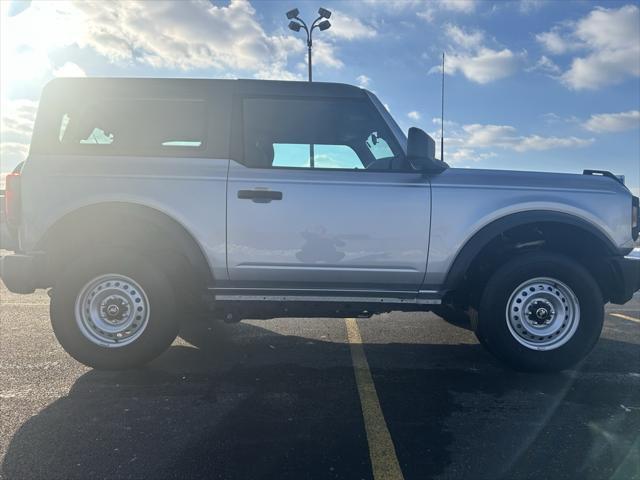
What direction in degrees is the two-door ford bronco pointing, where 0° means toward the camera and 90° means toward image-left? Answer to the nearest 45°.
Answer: approximately 270°
